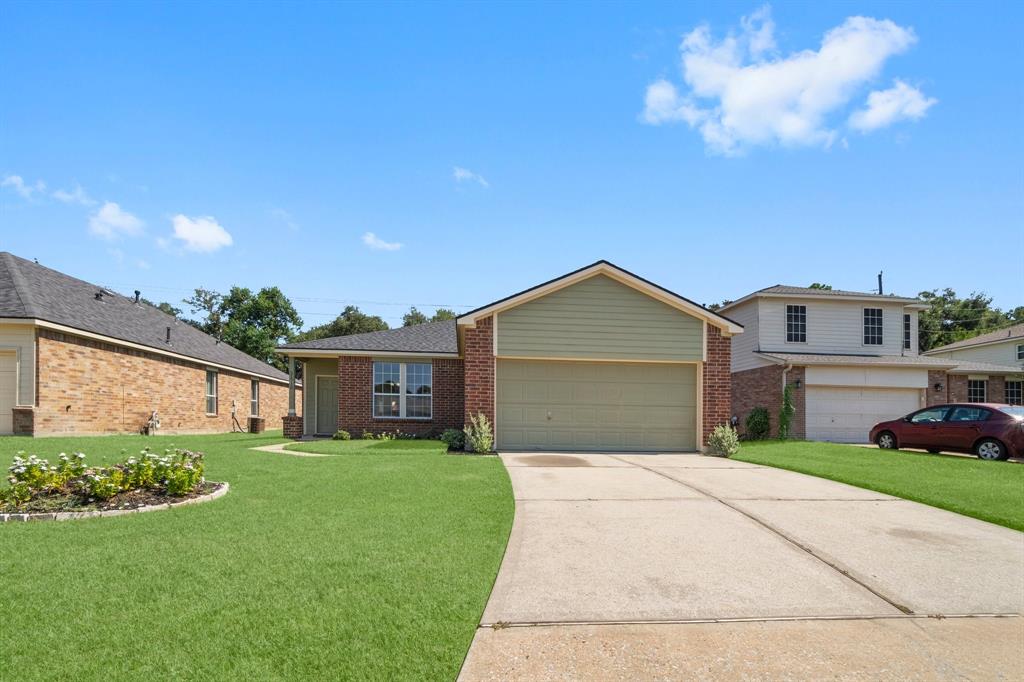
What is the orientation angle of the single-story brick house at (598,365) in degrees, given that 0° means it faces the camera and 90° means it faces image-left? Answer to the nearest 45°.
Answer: approximately 0°

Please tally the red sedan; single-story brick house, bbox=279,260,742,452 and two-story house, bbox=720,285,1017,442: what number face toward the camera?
2

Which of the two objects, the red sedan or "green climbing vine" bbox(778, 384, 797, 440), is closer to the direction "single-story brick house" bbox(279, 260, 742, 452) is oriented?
the red sedan

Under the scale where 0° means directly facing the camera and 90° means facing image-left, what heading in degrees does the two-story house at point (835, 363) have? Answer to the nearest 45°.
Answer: approximately 0°

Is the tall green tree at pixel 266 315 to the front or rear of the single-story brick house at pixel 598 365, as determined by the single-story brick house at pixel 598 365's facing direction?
to the rear

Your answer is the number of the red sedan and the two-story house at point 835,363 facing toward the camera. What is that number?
1

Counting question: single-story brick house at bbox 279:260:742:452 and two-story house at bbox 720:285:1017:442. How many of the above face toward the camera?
2

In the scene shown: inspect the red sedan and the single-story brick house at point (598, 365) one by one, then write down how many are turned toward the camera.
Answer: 1

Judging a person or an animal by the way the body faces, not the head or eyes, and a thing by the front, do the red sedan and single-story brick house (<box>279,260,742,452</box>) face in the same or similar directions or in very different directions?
very different directions
